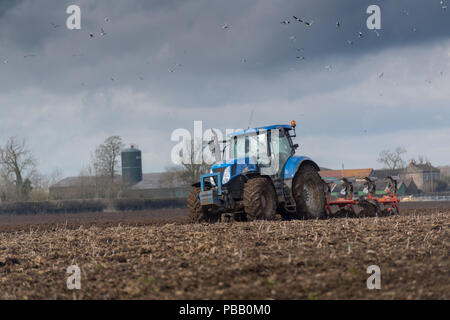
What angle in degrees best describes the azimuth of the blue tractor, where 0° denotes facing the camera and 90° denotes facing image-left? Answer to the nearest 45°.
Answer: approximately 45°

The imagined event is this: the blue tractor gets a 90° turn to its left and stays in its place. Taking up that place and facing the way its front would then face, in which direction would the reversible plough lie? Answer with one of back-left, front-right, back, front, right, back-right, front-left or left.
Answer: left
